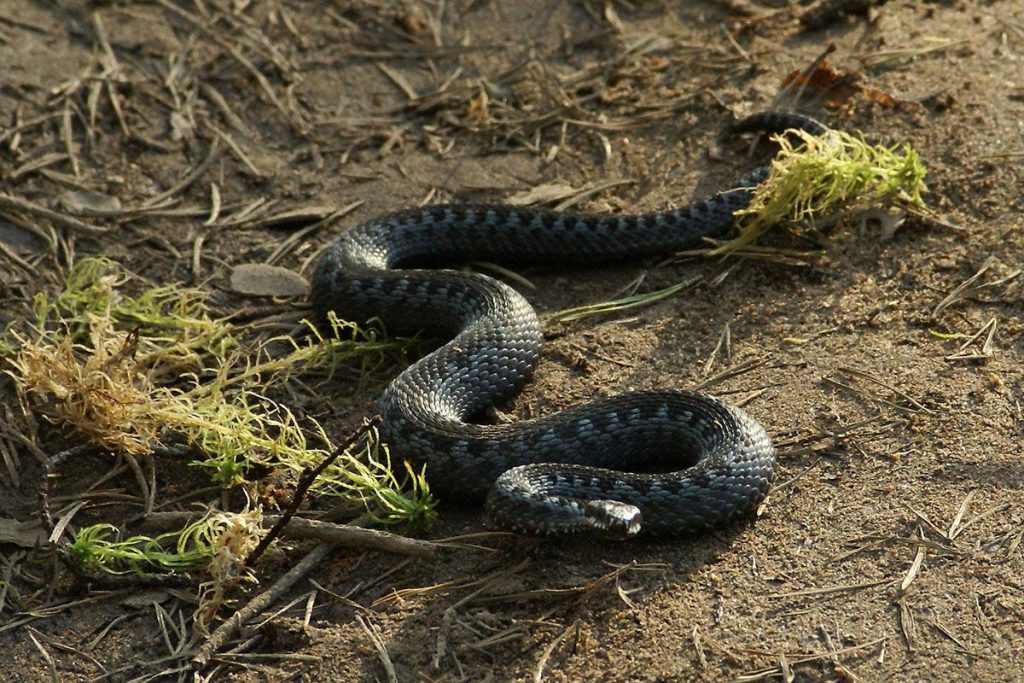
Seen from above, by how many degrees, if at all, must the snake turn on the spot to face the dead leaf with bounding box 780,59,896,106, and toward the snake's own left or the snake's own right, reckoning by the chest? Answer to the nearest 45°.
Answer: approximately 90° to the snake's own left

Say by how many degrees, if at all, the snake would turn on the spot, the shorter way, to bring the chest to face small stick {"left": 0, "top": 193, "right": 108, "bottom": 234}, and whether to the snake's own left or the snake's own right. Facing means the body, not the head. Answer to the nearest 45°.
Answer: approximately 180°

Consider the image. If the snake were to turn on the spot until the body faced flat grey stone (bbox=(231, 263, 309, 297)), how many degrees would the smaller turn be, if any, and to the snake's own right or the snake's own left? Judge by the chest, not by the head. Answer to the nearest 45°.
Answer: approximately 180°

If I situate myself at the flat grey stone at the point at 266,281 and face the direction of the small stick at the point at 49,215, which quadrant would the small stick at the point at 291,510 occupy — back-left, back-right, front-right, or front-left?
back-left

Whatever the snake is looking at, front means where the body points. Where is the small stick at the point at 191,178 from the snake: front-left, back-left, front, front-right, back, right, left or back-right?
back

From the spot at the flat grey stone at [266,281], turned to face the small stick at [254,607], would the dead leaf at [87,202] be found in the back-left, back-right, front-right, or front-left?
back-right

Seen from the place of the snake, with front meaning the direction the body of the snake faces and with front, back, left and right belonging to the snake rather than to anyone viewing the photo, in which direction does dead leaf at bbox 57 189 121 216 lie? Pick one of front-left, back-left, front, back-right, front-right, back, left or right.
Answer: back
